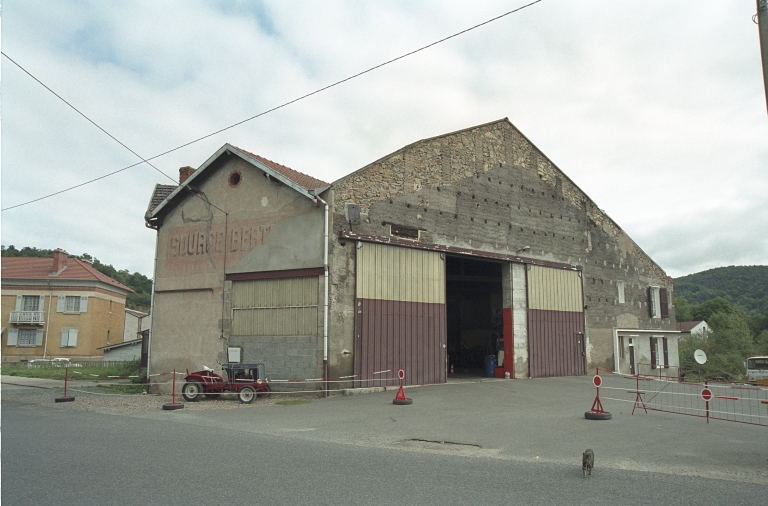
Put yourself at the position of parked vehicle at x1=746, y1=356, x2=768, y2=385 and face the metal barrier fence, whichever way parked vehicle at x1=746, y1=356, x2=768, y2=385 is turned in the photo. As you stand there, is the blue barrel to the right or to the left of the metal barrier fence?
right

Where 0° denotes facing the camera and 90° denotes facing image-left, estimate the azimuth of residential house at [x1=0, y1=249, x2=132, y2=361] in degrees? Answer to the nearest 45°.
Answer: approximately 0°
